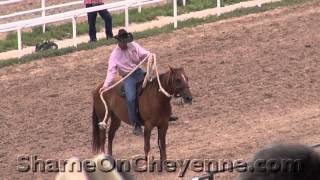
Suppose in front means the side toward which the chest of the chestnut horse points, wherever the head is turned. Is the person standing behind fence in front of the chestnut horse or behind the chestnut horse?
behind

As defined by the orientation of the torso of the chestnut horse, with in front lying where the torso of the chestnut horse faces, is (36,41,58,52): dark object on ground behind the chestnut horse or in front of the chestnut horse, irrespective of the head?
behind

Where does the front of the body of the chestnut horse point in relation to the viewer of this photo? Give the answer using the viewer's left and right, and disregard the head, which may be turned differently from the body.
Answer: facing the viewer and to the right of the viewer
